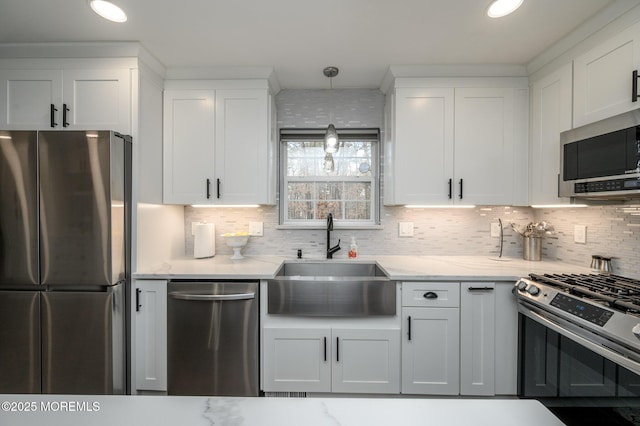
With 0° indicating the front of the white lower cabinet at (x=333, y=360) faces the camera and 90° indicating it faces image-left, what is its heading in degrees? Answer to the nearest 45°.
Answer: approximately 0°

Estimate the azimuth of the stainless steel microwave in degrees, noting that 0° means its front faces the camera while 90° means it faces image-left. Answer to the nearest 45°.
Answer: approximately 45°

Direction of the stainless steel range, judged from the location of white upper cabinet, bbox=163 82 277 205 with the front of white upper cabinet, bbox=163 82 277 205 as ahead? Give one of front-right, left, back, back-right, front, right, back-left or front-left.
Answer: front-left

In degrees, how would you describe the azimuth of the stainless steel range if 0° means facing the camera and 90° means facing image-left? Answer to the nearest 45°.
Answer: approximately 45°

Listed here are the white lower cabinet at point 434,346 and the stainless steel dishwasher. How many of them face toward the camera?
2

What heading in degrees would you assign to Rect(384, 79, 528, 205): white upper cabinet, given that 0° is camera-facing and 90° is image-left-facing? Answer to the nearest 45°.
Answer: approximately 0°
